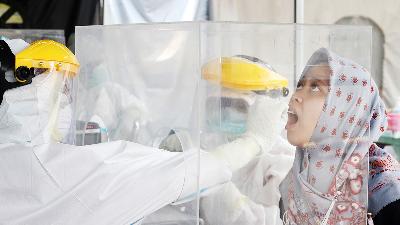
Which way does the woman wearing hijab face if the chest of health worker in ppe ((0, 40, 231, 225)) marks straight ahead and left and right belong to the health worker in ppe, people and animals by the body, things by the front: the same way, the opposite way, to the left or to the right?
the opposite way

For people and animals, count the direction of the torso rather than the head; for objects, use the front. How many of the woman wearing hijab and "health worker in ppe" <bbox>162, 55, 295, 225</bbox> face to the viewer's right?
0

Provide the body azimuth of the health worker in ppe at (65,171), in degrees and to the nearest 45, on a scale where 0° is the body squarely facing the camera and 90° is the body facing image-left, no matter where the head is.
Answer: approximately 270°

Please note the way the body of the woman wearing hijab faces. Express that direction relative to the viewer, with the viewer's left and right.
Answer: facing the viewer and to the left of the viewer

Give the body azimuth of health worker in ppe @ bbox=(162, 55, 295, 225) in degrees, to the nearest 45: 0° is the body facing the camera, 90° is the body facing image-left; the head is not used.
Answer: approximately 45°

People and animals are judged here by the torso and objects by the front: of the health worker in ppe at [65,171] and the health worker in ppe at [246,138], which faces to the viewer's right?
the health worker in ppe at [65,171]

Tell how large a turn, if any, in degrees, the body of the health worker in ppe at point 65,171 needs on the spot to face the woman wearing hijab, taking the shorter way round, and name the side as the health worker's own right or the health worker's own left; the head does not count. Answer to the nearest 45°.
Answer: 0° — they already face them
